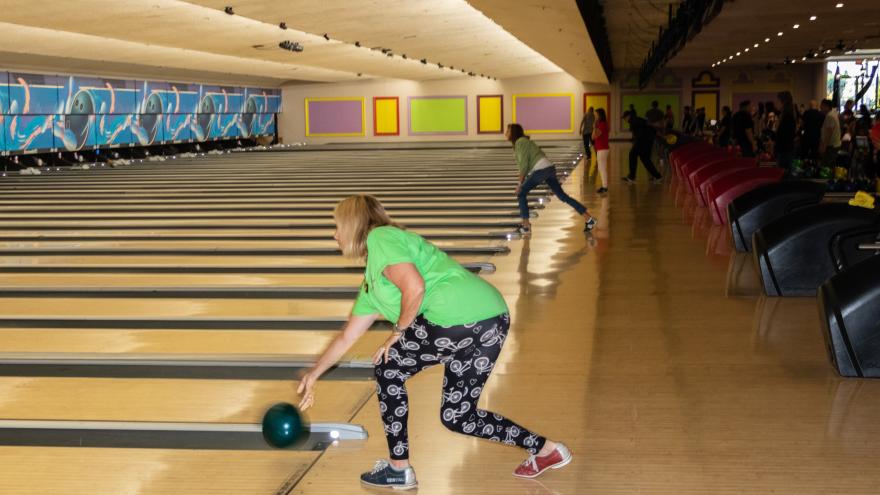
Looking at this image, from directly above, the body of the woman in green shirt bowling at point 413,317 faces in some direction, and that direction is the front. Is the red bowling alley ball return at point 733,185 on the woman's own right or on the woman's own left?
on the woman's own right

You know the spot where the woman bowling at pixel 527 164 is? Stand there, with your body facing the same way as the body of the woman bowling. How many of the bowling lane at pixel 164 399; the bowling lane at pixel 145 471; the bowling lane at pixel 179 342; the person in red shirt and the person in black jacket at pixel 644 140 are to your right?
2

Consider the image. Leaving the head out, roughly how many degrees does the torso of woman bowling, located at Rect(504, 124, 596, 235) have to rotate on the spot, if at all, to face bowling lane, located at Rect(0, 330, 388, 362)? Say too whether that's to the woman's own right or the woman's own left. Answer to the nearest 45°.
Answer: approximately 90° to the woman's own left

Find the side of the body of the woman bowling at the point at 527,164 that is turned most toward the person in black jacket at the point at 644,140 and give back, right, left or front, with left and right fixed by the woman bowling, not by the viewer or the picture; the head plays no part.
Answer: right

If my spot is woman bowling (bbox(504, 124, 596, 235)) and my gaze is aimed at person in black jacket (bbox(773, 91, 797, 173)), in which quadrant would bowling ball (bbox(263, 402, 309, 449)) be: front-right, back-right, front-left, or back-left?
back-right

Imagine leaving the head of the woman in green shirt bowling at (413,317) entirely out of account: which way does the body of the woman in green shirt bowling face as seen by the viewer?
to the viewer's left

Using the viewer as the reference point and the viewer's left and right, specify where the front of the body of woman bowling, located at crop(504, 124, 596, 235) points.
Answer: facing to the left of the viewer

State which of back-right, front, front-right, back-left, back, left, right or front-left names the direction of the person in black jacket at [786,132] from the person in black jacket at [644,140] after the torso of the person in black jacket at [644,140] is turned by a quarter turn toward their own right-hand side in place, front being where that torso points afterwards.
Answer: back-right

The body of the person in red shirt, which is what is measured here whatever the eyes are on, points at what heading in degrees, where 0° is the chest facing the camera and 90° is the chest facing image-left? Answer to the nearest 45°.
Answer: approximately 90°
